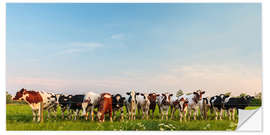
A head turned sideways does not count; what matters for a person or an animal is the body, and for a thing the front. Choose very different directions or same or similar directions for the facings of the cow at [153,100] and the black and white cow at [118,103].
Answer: same or similar directions

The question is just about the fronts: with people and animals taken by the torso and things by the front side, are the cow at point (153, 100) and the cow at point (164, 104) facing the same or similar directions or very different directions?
same or similar directions

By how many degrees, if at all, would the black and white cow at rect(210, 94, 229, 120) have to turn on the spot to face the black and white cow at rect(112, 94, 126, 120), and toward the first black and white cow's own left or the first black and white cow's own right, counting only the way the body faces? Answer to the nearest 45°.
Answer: approximately 135° to the first black and white cow's own right

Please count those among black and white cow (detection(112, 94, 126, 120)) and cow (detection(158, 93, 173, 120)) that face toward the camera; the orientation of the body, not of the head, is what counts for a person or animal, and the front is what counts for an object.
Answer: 2

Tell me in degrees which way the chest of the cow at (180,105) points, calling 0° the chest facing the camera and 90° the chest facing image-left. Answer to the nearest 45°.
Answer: approximately 315°

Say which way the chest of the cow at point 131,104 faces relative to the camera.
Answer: toward the camera

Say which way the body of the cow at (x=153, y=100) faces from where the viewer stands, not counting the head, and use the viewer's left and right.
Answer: facing the viewer

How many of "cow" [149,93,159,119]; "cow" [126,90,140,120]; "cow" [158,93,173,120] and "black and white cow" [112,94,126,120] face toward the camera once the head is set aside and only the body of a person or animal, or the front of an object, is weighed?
4

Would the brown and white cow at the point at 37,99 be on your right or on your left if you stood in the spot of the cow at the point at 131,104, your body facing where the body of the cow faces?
on your right

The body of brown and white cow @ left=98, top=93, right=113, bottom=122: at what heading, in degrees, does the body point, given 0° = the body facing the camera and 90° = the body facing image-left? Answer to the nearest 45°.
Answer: approximately 45°
